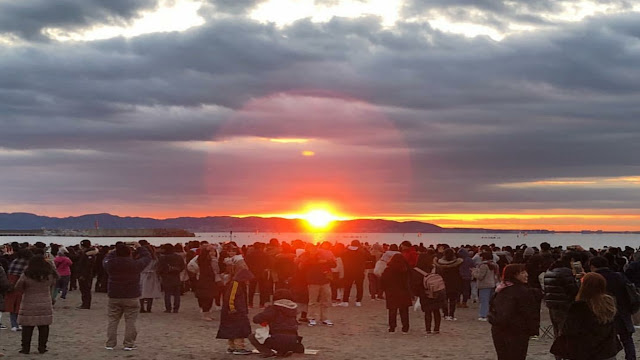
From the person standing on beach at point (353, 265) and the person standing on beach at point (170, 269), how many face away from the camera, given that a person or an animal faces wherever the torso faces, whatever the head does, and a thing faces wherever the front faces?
2

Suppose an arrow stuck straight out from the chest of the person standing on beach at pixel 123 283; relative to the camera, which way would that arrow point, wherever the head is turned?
away from the camera

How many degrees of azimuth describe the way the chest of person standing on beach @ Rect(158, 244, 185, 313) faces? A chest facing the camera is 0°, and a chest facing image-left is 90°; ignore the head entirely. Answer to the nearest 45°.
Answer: approximately 180°

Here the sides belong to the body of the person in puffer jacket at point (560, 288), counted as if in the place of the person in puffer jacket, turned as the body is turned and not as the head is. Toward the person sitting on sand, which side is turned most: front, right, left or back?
left

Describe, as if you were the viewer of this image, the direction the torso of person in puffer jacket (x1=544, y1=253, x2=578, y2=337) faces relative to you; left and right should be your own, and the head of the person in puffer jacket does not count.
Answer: facing away from the viewer

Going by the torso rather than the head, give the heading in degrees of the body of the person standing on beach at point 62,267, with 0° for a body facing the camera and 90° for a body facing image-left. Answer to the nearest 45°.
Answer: approximately 180°

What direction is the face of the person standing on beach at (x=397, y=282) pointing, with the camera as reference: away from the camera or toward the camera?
away from the camera

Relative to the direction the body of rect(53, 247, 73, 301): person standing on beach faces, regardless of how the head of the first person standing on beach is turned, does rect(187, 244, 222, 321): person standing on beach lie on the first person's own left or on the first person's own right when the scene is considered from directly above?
on the first person's own right

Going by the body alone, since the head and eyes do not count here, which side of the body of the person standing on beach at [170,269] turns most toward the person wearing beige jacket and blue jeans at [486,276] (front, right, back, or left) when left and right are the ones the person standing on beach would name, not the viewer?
right

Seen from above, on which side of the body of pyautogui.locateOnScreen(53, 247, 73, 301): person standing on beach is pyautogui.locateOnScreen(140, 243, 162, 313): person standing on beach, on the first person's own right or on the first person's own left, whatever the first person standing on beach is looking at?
on the first person's own right

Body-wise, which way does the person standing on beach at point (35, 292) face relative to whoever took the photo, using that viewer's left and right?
facing away from the viewer
